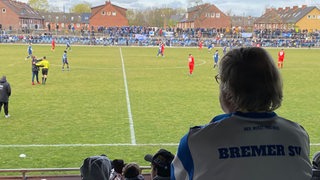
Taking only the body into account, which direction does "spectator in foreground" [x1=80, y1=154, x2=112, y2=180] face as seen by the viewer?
away from the camera

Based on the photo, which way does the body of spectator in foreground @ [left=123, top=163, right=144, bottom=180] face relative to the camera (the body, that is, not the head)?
away from the camera

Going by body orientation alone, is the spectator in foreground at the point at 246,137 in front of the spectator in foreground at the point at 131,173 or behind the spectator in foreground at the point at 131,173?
behind

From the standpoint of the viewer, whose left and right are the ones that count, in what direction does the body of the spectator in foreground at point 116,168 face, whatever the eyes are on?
facing away from the viewer

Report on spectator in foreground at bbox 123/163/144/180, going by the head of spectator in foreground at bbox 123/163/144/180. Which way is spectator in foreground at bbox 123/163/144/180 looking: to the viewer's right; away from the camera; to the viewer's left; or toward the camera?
away from the camera

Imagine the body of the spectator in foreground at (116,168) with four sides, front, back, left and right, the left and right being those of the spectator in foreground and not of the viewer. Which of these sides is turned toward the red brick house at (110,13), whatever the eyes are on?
front

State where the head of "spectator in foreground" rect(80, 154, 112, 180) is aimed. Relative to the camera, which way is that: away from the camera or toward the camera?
away from the camera

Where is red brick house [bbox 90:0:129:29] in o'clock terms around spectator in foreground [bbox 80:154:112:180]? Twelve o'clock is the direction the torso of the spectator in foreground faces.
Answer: The red brick house is roughly at 12 o'clock from the spectator in foreground.

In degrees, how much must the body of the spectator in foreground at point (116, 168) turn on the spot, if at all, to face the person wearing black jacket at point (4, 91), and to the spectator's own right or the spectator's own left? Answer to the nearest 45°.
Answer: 0° — they already face them

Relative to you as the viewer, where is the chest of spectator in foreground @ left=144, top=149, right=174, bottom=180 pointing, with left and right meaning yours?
facing away from the viewer and to the left of the viewer
